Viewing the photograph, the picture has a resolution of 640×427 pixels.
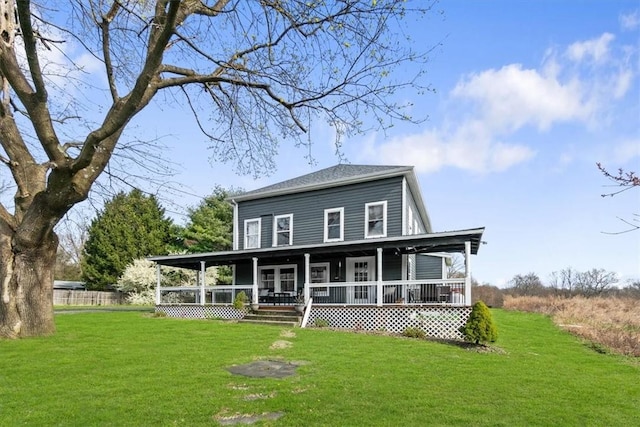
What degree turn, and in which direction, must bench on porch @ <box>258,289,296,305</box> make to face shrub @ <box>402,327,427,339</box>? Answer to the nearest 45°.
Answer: approximately 45° to its left

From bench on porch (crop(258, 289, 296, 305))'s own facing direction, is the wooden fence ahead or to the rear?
to the rear

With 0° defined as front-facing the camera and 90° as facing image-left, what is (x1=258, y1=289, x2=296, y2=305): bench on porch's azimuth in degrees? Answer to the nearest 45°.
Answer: approximately 0°

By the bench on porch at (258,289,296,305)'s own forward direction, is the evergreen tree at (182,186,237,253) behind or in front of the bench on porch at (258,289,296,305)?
behind

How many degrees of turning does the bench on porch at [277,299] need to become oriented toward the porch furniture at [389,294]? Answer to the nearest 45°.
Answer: approximately 45° to its left

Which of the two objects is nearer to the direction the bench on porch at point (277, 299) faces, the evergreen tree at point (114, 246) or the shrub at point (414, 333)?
the shrub
